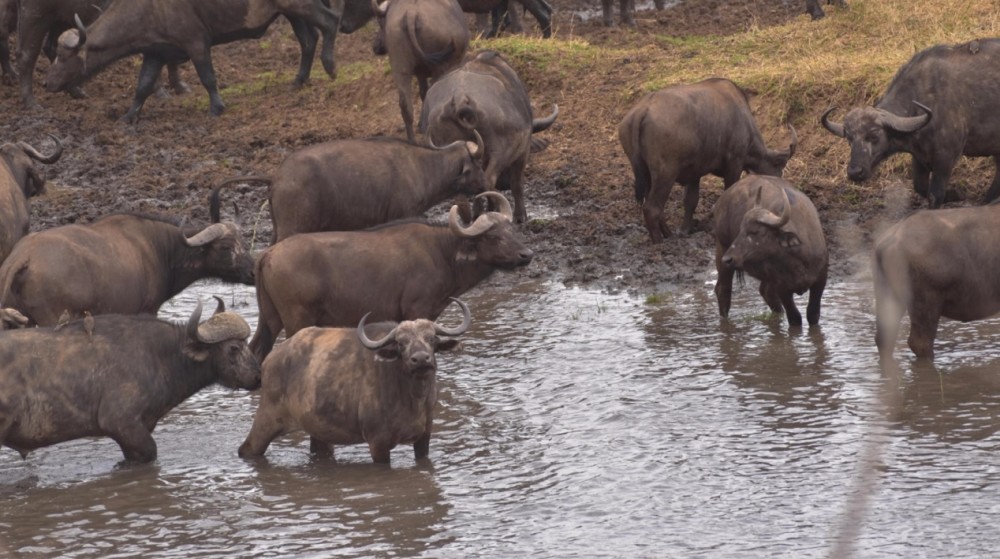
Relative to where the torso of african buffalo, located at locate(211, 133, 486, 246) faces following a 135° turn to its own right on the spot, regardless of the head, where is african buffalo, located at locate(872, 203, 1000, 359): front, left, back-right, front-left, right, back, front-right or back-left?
left

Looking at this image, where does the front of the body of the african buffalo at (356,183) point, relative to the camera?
to the viewer's right

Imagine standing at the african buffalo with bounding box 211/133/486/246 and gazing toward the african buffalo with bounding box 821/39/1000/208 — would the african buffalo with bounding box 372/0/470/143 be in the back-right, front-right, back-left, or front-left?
front-left

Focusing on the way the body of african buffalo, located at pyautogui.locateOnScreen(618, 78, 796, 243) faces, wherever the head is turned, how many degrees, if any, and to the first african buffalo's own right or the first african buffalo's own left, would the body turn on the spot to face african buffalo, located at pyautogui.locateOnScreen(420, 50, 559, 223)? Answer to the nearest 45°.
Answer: approximately 135° to the first african buffalo's own left

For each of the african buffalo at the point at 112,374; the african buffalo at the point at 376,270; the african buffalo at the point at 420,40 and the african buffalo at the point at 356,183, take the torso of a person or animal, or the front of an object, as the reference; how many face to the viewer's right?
3

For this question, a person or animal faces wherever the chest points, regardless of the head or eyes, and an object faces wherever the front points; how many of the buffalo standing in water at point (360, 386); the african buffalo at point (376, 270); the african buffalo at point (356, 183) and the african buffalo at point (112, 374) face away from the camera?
0

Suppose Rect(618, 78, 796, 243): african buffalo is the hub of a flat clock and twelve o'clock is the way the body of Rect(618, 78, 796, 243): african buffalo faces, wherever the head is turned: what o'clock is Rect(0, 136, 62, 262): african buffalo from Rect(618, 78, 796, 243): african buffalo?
Rect(0, 136, 62, 262): african buffalo is roughly at 7 o'clock from Rect(618, 78, 796, 243): african buffalo.

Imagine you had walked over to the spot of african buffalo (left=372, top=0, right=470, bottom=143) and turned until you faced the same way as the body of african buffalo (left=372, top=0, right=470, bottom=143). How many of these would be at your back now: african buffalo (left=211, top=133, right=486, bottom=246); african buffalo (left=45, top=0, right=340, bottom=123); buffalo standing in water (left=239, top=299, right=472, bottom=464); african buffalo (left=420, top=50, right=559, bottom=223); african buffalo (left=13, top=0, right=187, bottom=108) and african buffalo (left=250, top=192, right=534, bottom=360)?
4

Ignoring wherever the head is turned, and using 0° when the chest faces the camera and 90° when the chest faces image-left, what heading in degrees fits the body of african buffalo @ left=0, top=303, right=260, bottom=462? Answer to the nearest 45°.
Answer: approximately 270°

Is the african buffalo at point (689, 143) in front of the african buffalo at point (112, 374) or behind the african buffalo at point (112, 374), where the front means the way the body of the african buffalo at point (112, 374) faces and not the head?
in front

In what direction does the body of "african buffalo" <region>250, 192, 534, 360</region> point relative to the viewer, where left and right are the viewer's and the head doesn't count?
facing to the right of the viewer

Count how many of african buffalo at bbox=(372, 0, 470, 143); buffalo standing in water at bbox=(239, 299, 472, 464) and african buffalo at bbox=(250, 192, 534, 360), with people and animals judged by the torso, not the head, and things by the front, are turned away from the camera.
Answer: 1

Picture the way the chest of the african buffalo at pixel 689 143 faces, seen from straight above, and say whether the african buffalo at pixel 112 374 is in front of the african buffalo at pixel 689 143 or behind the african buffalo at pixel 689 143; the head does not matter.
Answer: behind

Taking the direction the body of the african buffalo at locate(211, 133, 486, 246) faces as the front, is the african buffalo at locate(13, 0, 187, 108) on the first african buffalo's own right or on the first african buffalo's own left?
on the first african buffalo's own left

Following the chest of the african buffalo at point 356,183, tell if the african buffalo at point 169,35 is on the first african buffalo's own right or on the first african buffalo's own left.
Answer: on the first african buffalo's own left

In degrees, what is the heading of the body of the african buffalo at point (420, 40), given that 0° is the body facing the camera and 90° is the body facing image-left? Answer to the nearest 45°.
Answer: approximately 180°

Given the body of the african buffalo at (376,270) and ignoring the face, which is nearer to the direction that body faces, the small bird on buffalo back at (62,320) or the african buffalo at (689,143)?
the african buffalo

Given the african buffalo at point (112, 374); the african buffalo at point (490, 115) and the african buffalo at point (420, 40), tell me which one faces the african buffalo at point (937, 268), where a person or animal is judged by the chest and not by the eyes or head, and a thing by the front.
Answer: the african buffalo at point (112, 374)
